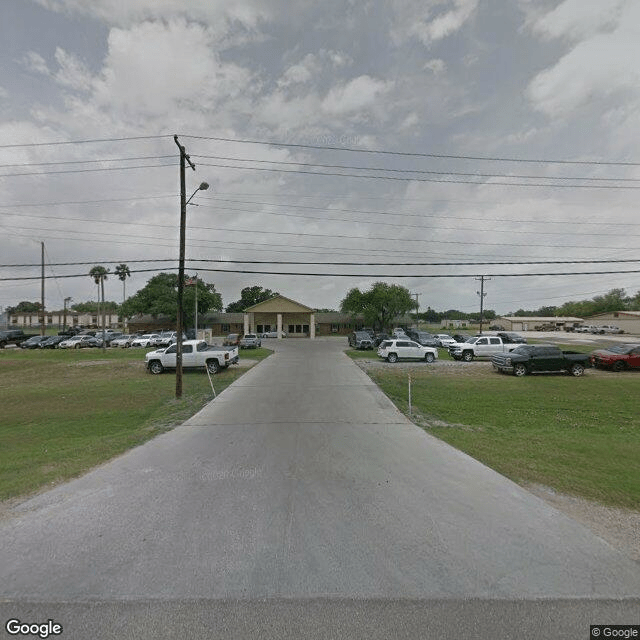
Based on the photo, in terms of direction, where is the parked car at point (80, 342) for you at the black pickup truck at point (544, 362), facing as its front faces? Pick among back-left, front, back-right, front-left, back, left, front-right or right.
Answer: front-right

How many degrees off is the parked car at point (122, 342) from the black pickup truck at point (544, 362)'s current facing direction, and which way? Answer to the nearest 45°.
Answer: approximately 45° to its right

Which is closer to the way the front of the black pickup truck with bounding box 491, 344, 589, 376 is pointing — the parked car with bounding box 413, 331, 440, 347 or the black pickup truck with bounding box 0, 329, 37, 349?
the black pickup truck

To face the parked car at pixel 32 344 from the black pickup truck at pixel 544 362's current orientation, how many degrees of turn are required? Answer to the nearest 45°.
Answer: approximately 45° to its right

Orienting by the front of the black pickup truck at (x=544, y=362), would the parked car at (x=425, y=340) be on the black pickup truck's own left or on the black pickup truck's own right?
on the black pickup truck's own right

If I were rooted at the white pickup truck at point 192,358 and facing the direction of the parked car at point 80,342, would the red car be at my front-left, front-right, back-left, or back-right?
back-right

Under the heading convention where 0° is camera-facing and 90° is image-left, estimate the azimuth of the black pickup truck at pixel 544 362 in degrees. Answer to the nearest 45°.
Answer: approximately 45°

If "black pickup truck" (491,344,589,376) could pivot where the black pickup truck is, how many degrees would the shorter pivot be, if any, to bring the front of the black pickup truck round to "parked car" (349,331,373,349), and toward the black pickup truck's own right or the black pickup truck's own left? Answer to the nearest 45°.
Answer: approximately 90° to the black pickup truck's own right
